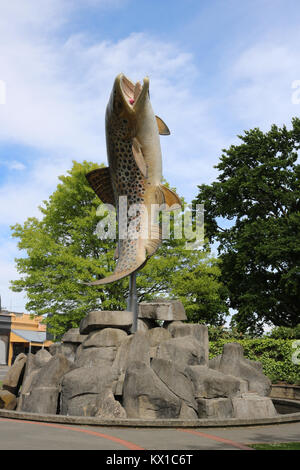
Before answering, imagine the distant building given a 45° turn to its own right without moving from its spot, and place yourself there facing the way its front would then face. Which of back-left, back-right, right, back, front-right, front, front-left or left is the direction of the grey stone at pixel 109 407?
front

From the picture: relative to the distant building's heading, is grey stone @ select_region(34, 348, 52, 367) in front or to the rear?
in front

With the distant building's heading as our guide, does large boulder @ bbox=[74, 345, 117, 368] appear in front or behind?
in front

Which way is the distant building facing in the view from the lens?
facing the viewer and to the right of the viewer

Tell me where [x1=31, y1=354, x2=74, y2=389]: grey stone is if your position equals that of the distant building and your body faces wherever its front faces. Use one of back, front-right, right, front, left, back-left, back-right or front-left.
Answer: front-right

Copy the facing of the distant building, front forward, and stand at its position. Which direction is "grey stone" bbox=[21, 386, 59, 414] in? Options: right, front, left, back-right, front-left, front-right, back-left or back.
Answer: front-right

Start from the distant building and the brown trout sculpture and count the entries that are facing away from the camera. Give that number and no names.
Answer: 0
